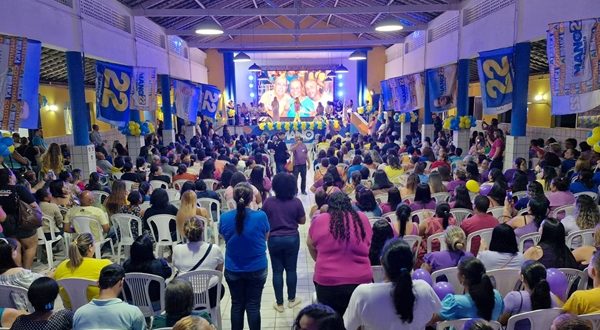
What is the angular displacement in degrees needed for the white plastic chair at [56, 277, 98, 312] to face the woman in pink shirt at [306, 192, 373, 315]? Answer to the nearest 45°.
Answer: approximately 135° to its right

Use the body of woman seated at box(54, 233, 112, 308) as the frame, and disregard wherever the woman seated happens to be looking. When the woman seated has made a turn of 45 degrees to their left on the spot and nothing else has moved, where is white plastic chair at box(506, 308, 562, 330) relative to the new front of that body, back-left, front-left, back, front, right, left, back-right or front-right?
back-right

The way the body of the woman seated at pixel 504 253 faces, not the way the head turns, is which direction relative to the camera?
away from the camera

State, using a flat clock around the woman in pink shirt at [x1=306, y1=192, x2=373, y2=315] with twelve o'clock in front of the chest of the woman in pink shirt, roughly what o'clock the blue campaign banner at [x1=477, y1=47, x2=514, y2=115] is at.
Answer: The blue campaign banner is roughly at 1 o'clock from the woman in pink shirt.

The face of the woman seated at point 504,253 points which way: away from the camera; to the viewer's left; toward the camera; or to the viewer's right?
away from the camera

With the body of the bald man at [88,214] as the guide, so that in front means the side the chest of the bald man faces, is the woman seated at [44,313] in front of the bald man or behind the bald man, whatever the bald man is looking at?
behind

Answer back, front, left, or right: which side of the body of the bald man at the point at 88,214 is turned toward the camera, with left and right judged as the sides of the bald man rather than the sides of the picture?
back

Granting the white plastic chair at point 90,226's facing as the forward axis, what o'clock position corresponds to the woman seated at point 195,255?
The woman seated is roughly at 4 o'clock from the white plastic chair.

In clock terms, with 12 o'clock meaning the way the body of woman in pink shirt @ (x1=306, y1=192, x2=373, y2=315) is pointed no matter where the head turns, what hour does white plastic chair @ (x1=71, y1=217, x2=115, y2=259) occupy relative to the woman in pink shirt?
The white plastic chair is roughly at 10 o'clock from the woman in pink shirt.

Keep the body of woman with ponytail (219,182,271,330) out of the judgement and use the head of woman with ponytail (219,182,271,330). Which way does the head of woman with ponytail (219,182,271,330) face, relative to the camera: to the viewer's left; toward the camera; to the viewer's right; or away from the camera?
away from the camera

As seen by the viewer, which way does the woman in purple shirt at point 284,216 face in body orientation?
away from the camera

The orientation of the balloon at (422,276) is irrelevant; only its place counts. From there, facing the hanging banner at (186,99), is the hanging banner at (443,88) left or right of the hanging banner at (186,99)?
right

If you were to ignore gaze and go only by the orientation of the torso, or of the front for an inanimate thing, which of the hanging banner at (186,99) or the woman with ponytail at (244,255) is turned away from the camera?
the woman with ponytail

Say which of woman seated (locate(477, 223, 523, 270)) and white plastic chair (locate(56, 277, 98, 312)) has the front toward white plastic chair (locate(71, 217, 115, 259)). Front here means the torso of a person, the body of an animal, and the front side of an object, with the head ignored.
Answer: white plastic chair (locate(56, 277, 98, 312))

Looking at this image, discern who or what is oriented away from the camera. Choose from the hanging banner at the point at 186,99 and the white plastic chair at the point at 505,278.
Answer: the white plastic chair

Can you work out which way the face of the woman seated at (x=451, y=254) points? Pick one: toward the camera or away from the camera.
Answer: away from the camera
